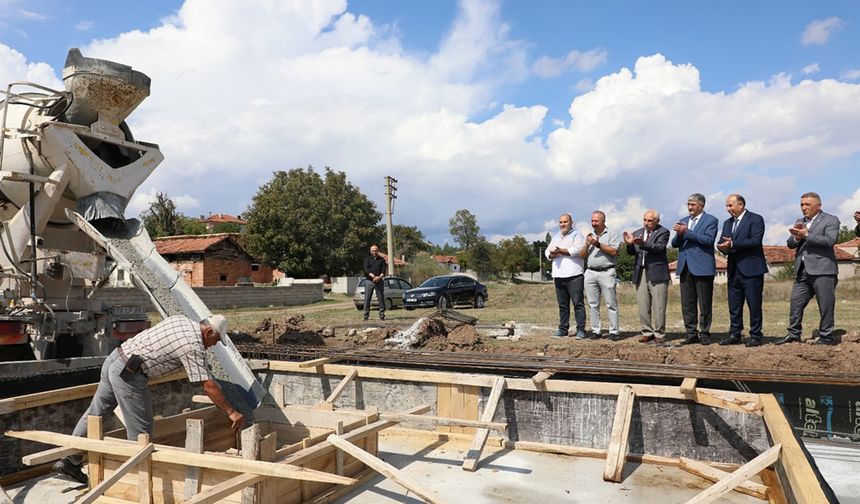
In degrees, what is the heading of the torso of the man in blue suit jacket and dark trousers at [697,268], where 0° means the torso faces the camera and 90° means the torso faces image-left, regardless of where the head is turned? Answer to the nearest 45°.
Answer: approximately 45°

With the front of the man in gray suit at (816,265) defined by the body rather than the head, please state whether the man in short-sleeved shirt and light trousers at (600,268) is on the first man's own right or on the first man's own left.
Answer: on the first man's own right

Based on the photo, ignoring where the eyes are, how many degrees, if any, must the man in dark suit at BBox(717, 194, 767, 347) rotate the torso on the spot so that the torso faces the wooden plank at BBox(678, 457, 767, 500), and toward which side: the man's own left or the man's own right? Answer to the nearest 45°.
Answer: approximately 45° to the man's own left

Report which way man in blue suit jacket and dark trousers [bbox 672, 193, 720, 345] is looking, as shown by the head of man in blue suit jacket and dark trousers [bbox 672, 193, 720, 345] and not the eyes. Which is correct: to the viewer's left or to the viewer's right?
to the viewer's left

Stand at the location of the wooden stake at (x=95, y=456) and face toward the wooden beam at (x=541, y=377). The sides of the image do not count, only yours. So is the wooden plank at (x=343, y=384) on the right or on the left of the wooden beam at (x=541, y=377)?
left

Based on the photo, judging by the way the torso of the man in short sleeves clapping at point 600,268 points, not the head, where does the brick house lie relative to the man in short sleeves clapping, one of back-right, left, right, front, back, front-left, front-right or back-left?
right

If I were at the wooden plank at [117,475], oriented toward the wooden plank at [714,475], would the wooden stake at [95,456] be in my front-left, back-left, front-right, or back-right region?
back-left
